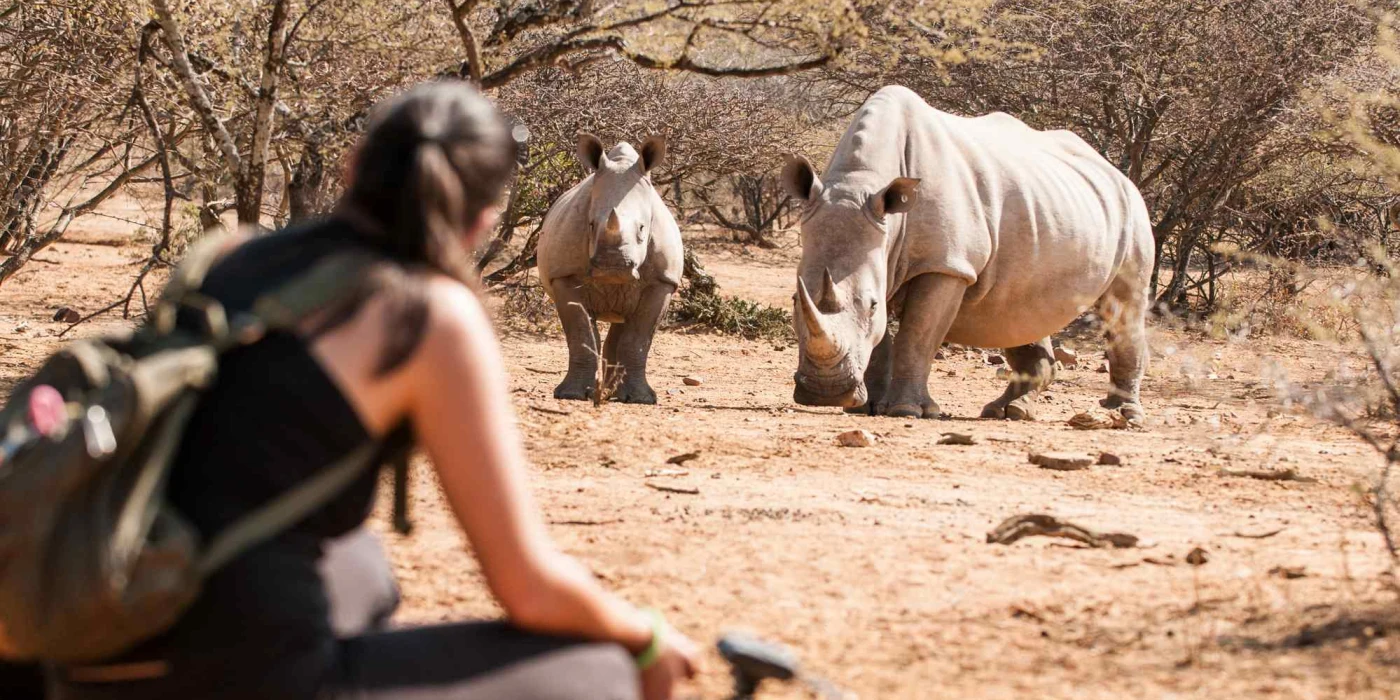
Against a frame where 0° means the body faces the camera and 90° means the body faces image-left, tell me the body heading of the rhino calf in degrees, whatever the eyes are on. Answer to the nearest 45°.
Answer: approximately 0°

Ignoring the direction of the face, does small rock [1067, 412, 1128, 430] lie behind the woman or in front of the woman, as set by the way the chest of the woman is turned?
in front

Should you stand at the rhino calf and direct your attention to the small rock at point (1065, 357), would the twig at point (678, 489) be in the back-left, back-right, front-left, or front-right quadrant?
back-right

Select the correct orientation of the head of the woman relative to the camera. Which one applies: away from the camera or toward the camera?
away from the camera

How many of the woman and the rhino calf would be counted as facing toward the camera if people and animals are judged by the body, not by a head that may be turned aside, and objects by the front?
1

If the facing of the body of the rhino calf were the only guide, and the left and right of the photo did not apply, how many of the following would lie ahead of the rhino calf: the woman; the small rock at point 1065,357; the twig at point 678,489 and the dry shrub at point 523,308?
2

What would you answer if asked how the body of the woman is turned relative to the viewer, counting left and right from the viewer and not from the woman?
facing away from the viewer and to the right of the viewer

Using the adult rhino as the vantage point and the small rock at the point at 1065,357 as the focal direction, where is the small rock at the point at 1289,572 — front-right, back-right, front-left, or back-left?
back-right

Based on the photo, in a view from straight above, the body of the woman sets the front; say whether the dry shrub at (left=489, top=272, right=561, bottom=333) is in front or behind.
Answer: in front

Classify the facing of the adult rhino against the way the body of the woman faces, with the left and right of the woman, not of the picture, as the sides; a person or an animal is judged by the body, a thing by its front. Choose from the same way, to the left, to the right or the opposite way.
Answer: the opposite way

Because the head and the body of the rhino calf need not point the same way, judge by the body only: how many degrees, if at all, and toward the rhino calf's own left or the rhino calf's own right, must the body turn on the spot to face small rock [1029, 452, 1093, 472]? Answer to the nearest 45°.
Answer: approximately 45° to the rhino calf's own left

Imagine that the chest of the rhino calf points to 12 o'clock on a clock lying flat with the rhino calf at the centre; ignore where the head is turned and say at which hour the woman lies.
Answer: The woman is roughly at 12 o'clock from the rhino calf.

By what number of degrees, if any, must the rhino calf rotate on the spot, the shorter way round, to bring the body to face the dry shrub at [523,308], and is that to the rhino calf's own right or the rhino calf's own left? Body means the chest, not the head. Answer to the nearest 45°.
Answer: approximately 180°

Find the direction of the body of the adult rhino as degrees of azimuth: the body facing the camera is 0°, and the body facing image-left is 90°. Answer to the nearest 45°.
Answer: approximately 45°

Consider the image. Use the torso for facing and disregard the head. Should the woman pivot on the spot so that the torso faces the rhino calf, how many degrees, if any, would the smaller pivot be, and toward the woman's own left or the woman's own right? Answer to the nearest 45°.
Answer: approximately 45° to the woman's own left
